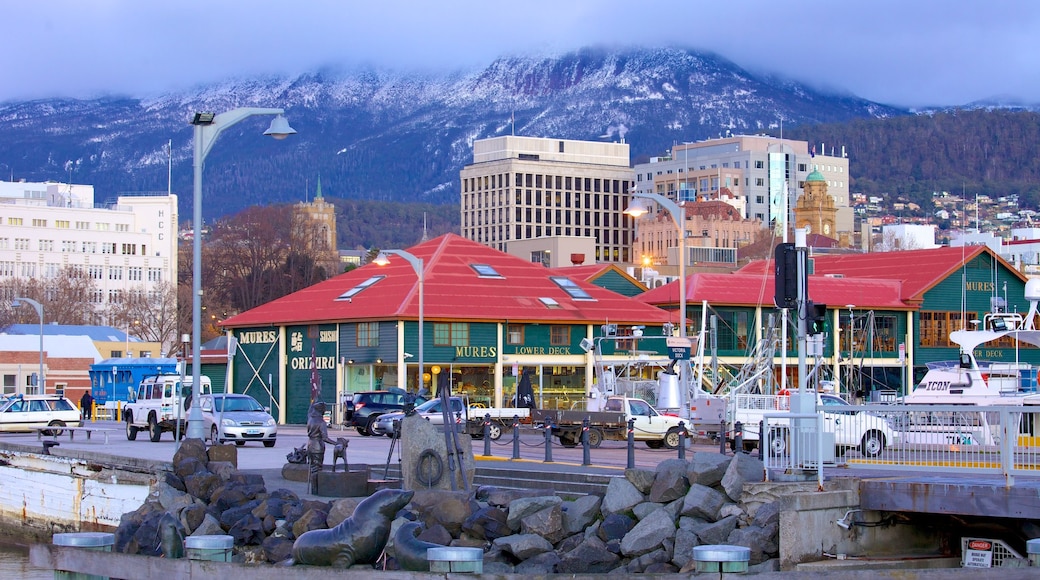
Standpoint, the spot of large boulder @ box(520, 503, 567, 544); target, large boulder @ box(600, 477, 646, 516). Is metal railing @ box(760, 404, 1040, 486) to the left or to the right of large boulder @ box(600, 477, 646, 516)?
right

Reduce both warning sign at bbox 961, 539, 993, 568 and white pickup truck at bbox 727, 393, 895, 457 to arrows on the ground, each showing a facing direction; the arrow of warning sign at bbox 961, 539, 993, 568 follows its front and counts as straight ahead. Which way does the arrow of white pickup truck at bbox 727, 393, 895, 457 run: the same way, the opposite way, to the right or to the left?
to the left

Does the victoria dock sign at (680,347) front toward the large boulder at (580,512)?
yes

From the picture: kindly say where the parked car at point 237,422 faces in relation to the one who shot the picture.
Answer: facing the viewer and to the right of the viewer

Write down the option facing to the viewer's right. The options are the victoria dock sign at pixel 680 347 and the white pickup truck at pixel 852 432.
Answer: the white pickup truck

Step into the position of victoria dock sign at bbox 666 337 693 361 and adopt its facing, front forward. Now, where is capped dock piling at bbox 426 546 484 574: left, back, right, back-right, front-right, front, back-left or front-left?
front

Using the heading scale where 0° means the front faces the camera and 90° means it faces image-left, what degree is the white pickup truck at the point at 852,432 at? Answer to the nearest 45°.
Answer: approximately 270°

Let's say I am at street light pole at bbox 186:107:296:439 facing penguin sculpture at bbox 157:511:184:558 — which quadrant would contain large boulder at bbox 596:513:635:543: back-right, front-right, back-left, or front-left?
front-left

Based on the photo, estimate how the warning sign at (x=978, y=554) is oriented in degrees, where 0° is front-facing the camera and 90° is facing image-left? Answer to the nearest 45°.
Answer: approximately 0°

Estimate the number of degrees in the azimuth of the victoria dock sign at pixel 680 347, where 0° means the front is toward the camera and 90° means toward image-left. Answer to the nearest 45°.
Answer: approximately 0°

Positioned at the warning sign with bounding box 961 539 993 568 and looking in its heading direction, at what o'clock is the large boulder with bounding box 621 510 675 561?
The large boulder is roughly at 3 o'clock from the warning sign.

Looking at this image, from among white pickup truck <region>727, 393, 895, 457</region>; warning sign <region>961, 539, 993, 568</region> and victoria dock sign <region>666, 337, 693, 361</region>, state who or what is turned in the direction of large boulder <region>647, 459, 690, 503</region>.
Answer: victoria dock sign <region>666, 337, 693, 361</region>

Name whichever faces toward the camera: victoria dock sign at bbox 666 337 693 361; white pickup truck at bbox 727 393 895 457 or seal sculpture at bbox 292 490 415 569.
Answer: the victoria dock sign

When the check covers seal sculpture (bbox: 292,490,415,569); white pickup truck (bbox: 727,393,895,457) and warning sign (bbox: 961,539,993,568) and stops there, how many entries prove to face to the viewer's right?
2

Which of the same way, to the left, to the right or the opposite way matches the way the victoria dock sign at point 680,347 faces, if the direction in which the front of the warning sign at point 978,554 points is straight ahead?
the same way

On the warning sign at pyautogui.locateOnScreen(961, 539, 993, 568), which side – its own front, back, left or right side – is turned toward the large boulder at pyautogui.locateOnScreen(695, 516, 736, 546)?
right
